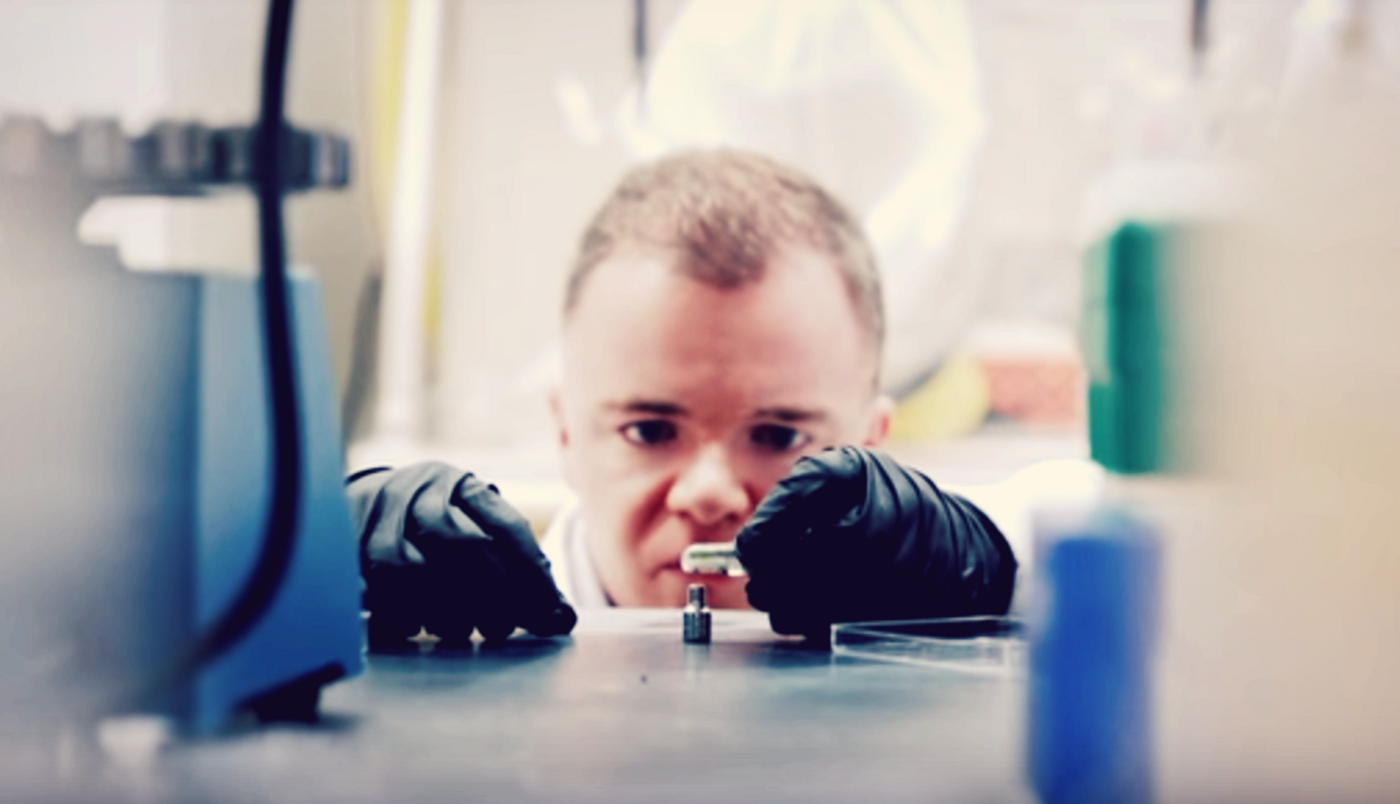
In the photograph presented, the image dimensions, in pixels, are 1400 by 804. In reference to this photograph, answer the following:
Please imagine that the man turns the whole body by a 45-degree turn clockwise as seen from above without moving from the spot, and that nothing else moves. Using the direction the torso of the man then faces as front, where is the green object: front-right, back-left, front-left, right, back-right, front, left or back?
front-left

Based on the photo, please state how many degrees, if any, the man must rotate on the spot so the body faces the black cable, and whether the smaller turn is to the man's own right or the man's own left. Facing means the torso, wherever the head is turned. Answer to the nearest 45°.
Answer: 0° — they already face it

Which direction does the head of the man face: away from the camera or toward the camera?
toward the camera

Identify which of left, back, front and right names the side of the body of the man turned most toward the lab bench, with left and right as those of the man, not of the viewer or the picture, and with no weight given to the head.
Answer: front

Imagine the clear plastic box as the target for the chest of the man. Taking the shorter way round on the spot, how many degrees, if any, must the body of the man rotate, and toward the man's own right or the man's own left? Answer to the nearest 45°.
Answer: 0° — they already face it

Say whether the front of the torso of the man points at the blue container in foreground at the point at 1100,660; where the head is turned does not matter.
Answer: yes

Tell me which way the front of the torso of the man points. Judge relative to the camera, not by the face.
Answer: toward the camera
